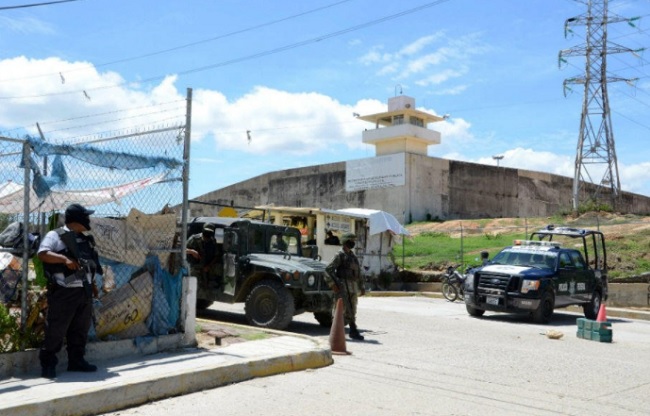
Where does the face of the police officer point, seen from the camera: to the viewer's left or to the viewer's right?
to the viewer's right

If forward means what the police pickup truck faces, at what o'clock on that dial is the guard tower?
The guard tower is roughly at 4 o'clock from the police pickup truck.

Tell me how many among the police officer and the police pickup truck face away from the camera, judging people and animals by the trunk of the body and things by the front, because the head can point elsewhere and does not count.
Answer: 0

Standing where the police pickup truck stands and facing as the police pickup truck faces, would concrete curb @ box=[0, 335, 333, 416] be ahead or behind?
ahead

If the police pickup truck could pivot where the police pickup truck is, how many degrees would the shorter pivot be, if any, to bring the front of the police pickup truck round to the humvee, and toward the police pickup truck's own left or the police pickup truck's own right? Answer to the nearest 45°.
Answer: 0° — it already faces it

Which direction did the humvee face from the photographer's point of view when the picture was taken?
facing the viewer and to the right of the viewer

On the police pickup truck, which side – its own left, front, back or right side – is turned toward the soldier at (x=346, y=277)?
front

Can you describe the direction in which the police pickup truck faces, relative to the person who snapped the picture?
facing the viewer and to the left of the viewer

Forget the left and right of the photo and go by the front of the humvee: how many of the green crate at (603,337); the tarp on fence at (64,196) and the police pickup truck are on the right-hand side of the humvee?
1

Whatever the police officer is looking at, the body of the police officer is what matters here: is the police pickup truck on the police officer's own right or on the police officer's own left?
on the police officer's own left

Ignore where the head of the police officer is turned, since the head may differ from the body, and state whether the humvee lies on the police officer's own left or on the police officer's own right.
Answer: on the police officer's own left

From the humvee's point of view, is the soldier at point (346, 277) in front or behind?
in front

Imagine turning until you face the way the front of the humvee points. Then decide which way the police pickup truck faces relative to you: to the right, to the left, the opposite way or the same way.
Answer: to the right
